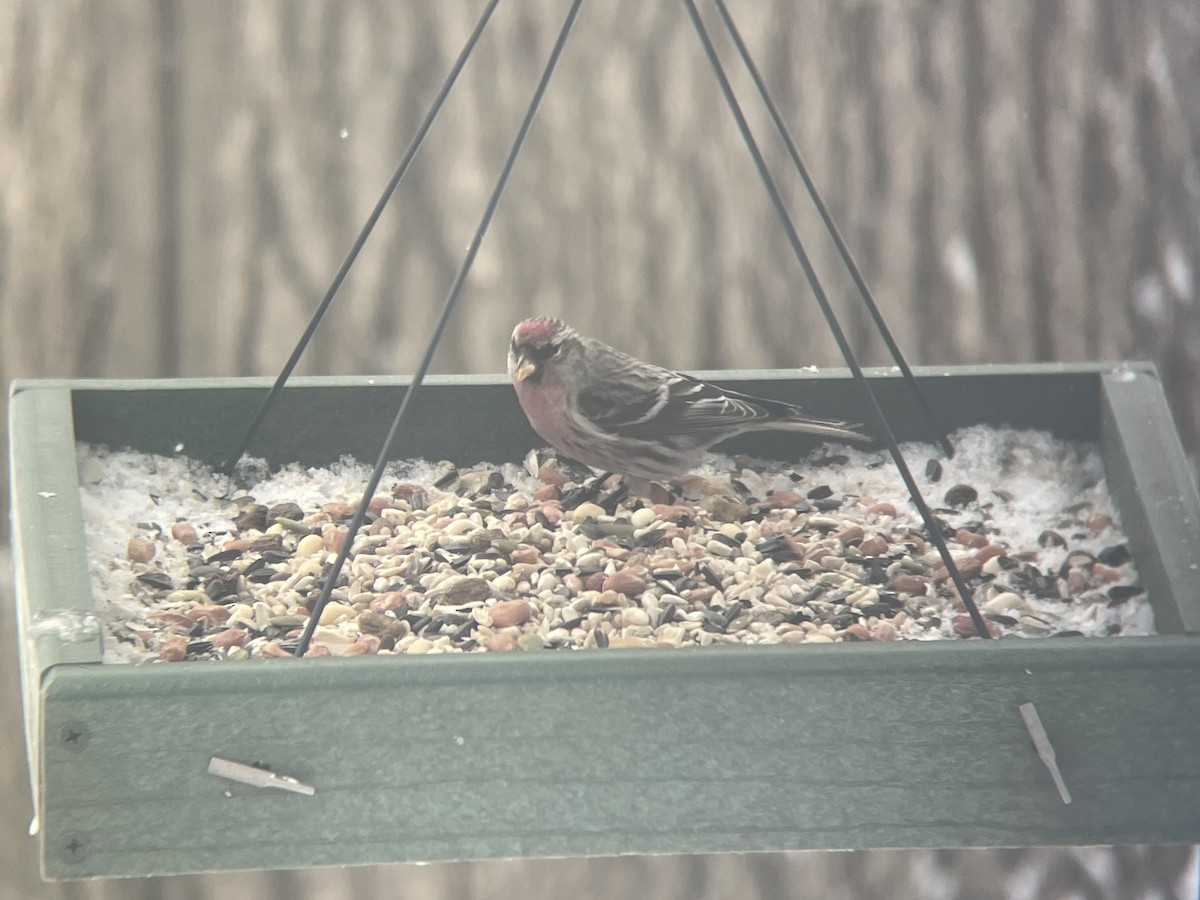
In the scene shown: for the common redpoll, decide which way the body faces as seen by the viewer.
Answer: to the viewer's left
